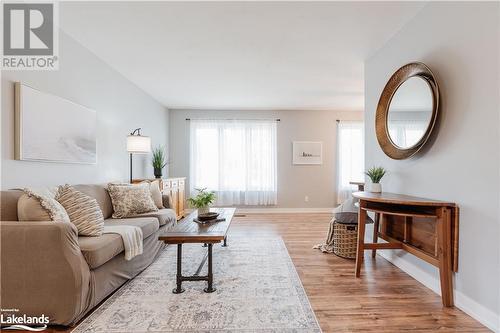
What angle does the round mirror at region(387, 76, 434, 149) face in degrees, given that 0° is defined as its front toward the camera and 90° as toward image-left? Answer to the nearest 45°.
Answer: approximately 45°

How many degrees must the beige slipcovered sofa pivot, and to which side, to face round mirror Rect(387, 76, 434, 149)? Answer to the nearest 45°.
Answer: approximately 45° to its left

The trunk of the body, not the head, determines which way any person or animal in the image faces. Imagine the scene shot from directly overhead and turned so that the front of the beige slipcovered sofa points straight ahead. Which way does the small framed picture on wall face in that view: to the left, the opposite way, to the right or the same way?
to the right

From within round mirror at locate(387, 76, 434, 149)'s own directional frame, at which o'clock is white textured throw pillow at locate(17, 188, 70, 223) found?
The white textured throw pillow is roughly at 12 o'clock from the round mirror.

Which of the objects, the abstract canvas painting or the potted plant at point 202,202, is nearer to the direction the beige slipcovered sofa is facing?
the potted plant

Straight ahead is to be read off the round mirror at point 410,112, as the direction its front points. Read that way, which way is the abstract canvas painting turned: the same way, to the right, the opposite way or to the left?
the opposite way

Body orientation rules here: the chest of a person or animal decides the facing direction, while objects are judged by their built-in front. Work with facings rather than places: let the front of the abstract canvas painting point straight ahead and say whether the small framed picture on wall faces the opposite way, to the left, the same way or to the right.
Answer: to the right

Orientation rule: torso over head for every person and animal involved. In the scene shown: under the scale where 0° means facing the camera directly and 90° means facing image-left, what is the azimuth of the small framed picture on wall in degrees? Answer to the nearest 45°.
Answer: approximately 0°
